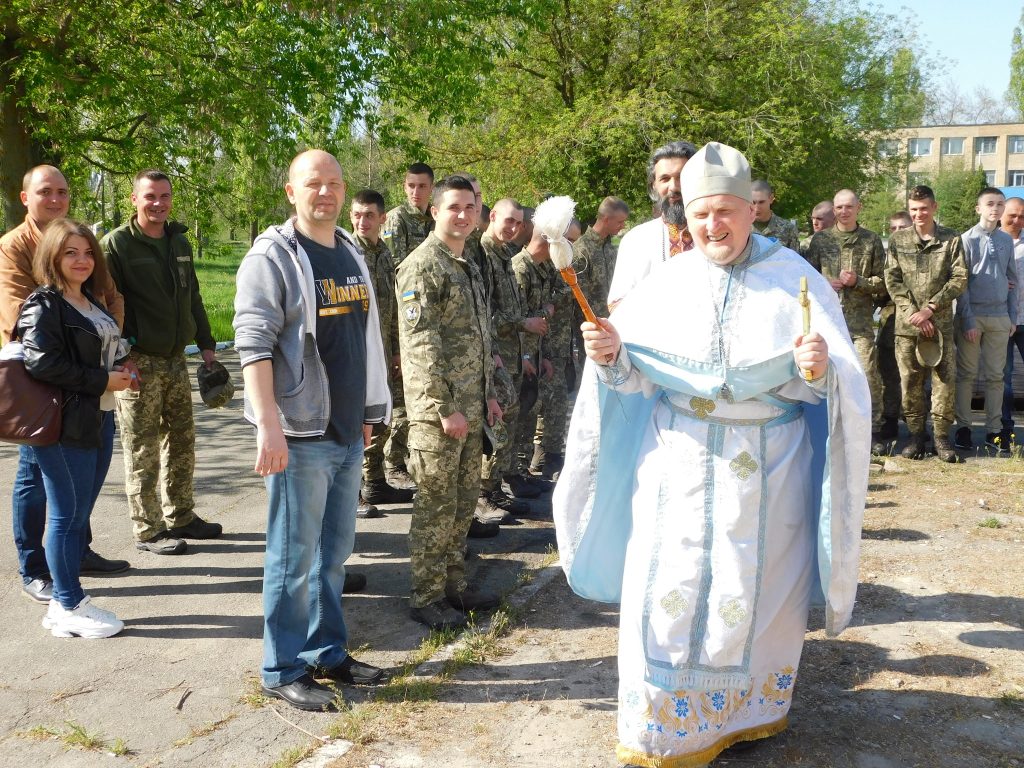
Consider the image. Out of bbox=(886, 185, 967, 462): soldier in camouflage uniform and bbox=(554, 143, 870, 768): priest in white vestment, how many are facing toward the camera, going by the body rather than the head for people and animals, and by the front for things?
2

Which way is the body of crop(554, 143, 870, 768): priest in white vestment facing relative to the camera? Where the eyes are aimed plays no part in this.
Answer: toward the camera

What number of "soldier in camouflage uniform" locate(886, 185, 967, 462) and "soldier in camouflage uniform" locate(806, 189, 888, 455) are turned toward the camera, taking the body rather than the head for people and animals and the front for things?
2

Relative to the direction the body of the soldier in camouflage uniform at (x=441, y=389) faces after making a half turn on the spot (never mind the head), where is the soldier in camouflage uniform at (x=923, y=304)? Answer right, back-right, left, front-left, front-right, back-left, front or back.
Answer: right

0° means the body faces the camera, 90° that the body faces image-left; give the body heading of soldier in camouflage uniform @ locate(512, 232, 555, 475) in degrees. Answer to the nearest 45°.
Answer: approximately 315°

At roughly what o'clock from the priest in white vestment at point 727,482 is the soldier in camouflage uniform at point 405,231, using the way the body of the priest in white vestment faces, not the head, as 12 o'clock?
The soldier in camouflage uniform is roughly at 5 o'clock from the priest in white vestment.

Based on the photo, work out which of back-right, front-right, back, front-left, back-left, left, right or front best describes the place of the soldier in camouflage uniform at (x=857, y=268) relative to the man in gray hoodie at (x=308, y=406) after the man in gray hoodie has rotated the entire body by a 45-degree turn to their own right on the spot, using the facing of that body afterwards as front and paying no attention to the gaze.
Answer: back-left

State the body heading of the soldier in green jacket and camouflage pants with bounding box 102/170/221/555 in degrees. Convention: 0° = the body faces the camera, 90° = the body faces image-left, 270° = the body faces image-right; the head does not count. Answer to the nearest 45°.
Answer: approximately 315°

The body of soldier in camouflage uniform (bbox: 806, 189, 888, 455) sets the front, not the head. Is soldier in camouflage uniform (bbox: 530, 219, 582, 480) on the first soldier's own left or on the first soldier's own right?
on the first soldier's own right

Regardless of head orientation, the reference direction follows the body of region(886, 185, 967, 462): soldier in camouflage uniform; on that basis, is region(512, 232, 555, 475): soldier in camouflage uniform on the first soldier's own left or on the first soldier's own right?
on the first soldier's own right

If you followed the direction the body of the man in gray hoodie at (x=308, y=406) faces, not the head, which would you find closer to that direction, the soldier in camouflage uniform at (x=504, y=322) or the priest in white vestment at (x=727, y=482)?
the priest in white vestment
